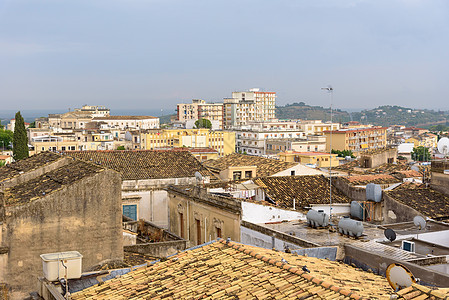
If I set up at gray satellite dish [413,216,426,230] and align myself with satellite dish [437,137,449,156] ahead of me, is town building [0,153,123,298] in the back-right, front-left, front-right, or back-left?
back-left

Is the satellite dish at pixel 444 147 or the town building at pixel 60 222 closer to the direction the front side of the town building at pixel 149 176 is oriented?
the town building

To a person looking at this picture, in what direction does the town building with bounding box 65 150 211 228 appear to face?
facing the viewer

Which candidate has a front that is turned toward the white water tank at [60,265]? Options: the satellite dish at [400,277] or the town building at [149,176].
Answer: the town building

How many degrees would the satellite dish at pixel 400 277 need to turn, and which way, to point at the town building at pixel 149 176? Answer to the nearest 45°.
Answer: approximately 180°

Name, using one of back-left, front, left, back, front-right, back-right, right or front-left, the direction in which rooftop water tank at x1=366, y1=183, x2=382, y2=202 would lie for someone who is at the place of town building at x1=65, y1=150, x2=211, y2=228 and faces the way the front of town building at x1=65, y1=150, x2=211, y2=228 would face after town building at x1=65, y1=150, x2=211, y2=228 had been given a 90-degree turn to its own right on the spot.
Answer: back-left

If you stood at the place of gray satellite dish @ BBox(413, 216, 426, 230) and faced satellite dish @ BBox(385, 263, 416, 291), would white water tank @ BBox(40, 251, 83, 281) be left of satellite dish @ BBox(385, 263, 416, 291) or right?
right

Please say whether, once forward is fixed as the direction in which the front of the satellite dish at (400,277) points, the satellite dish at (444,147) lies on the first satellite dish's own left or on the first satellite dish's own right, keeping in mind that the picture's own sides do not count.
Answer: on the first satellite dish's own left

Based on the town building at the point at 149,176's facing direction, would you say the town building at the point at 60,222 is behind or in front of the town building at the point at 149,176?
in front

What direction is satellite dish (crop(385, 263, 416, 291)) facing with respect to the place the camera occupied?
facing the viewer and to the right of the viewer
